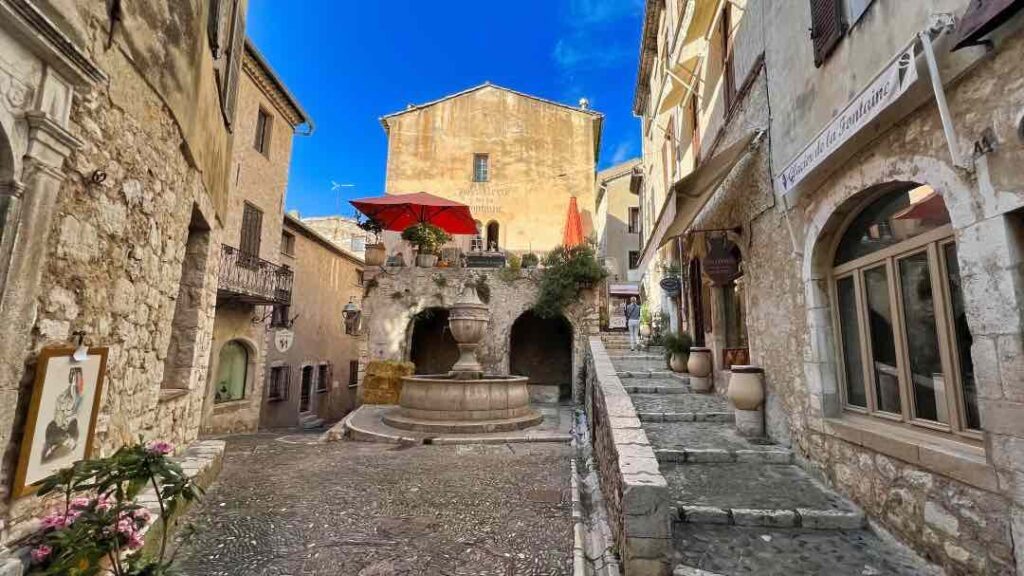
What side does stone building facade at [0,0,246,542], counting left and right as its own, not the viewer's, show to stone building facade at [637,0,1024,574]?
front

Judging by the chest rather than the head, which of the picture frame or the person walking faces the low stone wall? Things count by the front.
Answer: the picture frame

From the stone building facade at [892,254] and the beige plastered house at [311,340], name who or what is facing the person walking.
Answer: the beige plastered house at [311,340]

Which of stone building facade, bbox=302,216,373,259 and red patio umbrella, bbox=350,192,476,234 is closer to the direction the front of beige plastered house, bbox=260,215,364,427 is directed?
the red patio umbrella

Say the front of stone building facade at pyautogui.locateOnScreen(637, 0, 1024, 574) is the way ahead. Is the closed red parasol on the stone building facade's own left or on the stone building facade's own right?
on the stone building facade's own right

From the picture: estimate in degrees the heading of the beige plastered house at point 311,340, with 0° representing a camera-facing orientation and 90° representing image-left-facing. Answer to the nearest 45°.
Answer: approximately 315°

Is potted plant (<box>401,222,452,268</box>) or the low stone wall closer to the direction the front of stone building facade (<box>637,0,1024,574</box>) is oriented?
the low stone wall
